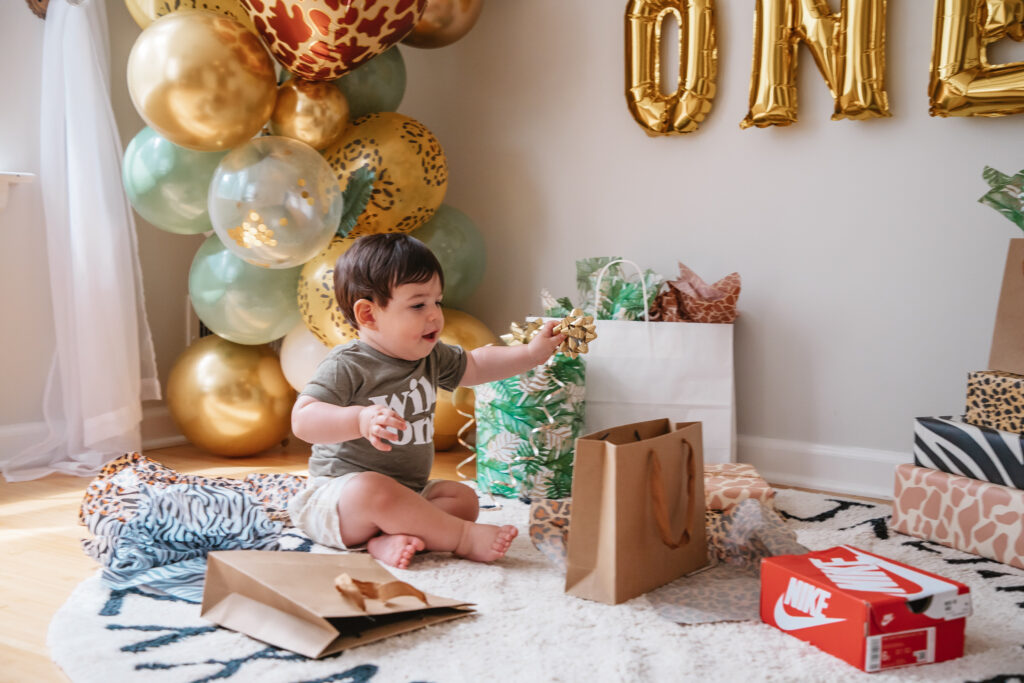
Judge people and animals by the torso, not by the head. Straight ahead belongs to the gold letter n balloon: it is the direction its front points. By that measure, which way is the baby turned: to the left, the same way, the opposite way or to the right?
to the left

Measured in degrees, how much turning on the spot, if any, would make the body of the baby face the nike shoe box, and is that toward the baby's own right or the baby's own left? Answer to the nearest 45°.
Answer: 0° — they already face it

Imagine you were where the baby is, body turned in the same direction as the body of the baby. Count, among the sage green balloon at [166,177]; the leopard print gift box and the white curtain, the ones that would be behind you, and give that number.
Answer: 2

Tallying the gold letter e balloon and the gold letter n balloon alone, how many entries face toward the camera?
2

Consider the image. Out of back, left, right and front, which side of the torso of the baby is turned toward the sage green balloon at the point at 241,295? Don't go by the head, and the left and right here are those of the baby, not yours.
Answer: back

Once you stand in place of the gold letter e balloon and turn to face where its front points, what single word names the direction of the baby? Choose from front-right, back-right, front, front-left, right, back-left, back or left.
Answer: front-right

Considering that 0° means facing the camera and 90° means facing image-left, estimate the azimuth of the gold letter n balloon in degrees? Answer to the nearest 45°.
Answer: approximately 0°

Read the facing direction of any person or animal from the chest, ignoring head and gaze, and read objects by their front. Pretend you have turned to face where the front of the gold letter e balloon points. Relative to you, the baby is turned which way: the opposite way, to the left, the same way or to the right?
to the left
